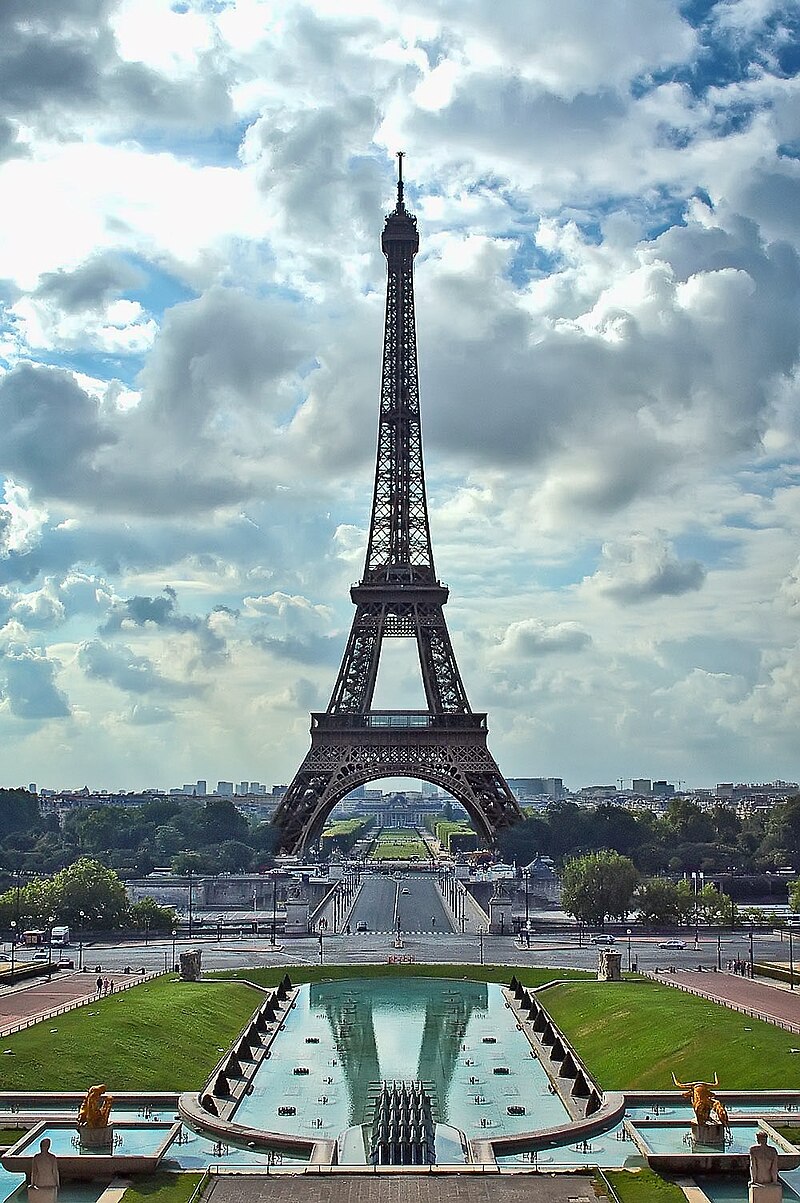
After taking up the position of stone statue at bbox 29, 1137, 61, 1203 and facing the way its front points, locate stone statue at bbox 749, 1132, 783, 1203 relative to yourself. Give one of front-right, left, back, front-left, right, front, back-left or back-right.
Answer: right

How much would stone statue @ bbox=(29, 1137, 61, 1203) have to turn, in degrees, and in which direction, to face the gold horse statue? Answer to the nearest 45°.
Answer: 0° — it already faces it

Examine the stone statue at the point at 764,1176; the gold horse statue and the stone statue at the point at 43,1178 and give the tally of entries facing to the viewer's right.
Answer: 1

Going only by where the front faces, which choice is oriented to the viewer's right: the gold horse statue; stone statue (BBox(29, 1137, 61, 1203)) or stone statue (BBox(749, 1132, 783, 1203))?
the gold horse statue

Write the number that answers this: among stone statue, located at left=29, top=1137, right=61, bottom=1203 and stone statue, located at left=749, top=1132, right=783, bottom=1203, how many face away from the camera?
2

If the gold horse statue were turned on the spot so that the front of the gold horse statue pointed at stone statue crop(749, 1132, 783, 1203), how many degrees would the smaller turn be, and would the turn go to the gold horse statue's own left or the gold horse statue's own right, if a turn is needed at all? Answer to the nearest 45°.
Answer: approximately 45° to the gold horse statue's own right

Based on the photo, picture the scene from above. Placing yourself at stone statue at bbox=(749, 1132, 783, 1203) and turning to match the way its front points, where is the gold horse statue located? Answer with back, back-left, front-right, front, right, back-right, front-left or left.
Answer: left

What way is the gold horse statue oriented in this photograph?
to the viewer's right

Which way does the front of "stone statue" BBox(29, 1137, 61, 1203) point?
away from the camera

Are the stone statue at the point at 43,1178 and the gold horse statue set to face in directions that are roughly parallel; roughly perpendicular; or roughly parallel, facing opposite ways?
roughly perpendicular

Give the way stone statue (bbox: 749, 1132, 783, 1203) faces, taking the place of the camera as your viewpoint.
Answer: facing away from the viewer

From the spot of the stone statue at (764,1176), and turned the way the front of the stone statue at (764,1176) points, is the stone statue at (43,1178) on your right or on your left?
on your left

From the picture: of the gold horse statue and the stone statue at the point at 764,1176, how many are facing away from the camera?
1
